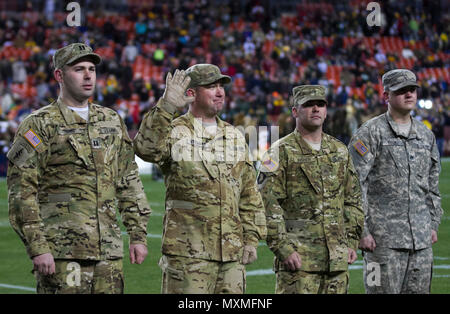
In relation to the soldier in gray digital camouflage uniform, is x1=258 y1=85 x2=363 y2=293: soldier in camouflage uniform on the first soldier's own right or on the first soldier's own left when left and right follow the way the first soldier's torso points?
on the first soldier's own right

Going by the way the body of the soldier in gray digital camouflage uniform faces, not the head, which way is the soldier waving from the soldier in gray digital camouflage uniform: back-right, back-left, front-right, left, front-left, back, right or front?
right

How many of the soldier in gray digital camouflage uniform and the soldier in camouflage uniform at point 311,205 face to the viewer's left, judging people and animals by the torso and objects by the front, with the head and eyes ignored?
0

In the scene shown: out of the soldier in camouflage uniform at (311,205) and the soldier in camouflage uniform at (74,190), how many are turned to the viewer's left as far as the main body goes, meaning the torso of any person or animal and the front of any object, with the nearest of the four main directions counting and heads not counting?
0

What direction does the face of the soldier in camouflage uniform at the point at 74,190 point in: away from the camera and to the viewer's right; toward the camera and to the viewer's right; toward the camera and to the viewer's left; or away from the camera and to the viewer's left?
toward the camera and to the viewer's right

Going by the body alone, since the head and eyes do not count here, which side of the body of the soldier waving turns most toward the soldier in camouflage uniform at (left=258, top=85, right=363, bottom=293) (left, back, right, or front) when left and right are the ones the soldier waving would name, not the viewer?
left

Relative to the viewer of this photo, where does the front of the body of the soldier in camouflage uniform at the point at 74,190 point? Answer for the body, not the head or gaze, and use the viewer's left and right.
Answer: facing the viewer and to the right of the viewer

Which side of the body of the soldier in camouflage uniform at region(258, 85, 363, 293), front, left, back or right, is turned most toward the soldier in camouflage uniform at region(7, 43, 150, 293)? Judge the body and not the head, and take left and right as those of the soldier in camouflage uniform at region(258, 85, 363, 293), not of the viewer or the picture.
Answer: right

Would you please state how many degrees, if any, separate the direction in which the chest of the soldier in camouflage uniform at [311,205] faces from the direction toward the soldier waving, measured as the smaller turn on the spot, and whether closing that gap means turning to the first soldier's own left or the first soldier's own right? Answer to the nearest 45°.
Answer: approximately 90° to the first soldier's own right

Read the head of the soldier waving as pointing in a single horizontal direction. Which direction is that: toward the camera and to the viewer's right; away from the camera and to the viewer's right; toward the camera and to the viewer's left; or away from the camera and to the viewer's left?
toward the camera and to the viewer's right
